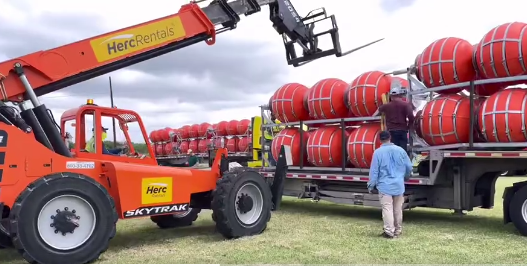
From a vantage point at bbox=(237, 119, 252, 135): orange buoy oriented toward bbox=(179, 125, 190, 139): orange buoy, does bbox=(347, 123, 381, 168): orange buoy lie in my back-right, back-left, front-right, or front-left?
back-left

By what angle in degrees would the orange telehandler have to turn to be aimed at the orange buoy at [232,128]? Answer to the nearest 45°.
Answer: approximately 45° to its left

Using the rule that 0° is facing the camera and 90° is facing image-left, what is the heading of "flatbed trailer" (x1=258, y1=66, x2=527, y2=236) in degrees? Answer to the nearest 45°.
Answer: approximately 315°

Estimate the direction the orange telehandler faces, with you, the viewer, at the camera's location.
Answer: facing away from the viewer and to the right of the viewer
